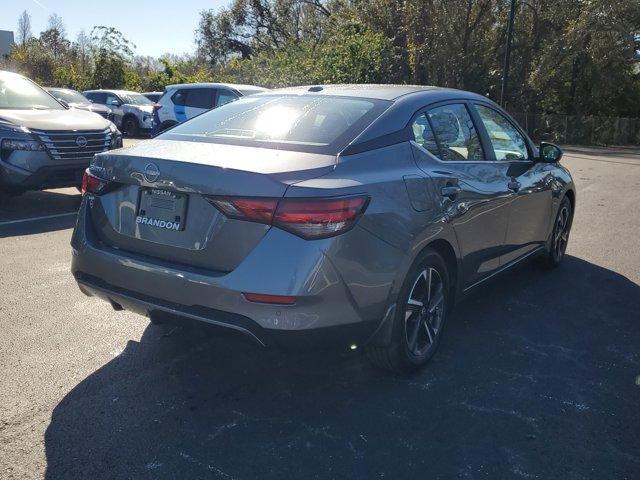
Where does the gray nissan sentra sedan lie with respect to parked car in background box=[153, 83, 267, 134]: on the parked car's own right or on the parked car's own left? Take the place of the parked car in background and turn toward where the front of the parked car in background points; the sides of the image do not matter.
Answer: on the parked car's own right

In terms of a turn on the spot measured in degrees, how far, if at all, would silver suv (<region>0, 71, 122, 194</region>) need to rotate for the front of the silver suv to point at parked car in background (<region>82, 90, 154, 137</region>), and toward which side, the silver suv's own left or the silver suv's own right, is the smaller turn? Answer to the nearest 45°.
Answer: approximately 135° to the silver suv's own left

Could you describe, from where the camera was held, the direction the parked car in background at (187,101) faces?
facing to the right of the viewer

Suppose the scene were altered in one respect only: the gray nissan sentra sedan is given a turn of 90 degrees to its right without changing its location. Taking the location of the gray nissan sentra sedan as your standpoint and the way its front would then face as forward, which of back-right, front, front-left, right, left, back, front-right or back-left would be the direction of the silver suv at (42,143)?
back

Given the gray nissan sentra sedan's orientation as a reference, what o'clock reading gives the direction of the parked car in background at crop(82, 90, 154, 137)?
The parked car in background is roughly at 10 o'clock from the gray nissan sentra sedan.

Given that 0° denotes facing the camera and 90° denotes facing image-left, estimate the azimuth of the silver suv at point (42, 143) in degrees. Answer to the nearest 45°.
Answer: approximately 315°

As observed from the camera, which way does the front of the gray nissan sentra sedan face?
facing away from the viewer and to the right of the viewer

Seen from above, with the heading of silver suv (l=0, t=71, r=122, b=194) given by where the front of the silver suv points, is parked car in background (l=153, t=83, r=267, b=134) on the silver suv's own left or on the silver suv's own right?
on the silver suv's own left
